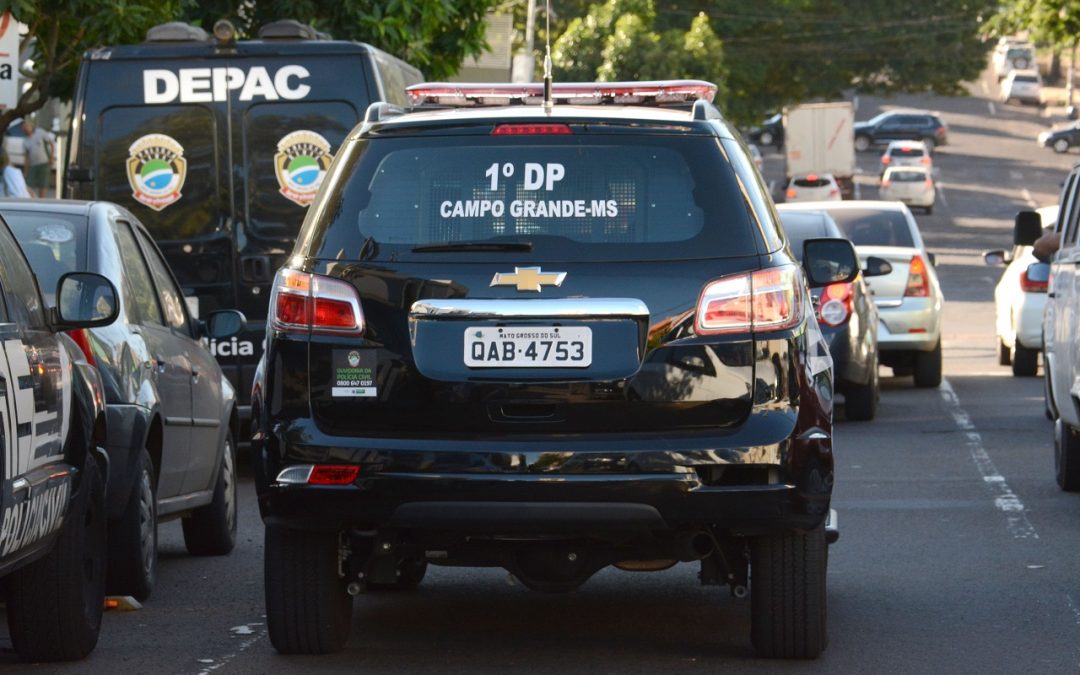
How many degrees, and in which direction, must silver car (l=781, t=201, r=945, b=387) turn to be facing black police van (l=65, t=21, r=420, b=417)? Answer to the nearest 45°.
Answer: approximately 135° to its left

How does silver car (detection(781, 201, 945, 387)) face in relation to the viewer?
away from the camera

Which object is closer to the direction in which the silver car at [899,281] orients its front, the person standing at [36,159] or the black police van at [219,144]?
the person standing

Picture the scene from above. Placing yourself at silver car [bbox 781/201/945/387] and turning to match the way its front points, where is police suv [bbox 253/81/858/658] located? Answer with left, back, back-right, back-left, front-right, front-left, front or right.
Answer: back

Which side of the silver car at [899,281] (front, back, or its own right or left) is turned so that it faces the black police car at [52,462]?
back

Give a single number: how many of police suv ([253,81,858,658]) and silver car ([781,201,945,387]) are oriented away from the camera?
2

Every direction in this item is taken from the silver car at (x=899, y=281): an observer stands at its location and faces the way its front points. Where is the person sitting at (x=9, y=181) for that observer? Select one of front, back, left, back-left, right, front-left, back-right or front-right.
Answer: left

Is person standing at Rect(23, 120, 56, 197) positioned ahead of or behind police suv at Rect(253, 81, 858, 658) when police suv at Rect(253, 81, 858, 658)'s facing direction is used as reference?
ahead

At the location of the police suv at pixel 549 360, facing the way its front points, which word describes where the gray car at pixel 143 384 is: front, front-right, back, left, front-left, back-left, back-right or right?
front-left

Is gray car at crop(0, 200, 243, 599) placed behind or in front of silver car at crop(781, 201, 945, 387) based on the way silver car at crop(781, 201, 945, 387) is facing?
behind

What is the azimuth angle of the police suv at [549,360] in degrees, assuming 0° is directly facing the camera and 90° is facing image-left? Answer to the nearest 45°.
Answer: approximately 180°

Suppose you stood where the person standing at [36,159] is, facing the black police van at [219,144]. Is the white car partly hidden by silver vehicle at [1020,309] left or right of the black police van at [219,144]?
left
